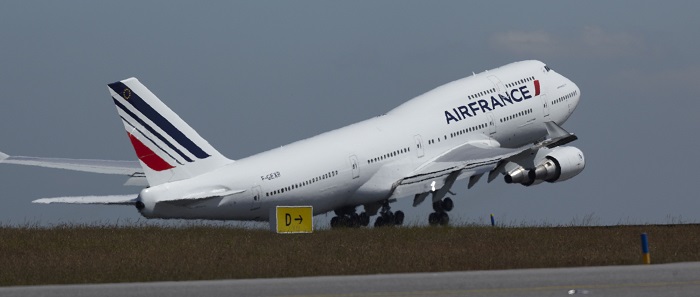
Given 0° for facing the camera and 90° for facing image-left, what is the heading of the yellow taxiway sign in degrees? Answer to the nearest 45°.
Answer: approximately 0°

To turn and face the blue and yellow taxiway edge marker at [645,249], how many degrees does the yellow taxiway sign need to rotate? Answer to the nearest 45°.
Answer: approximately 45° to its left
